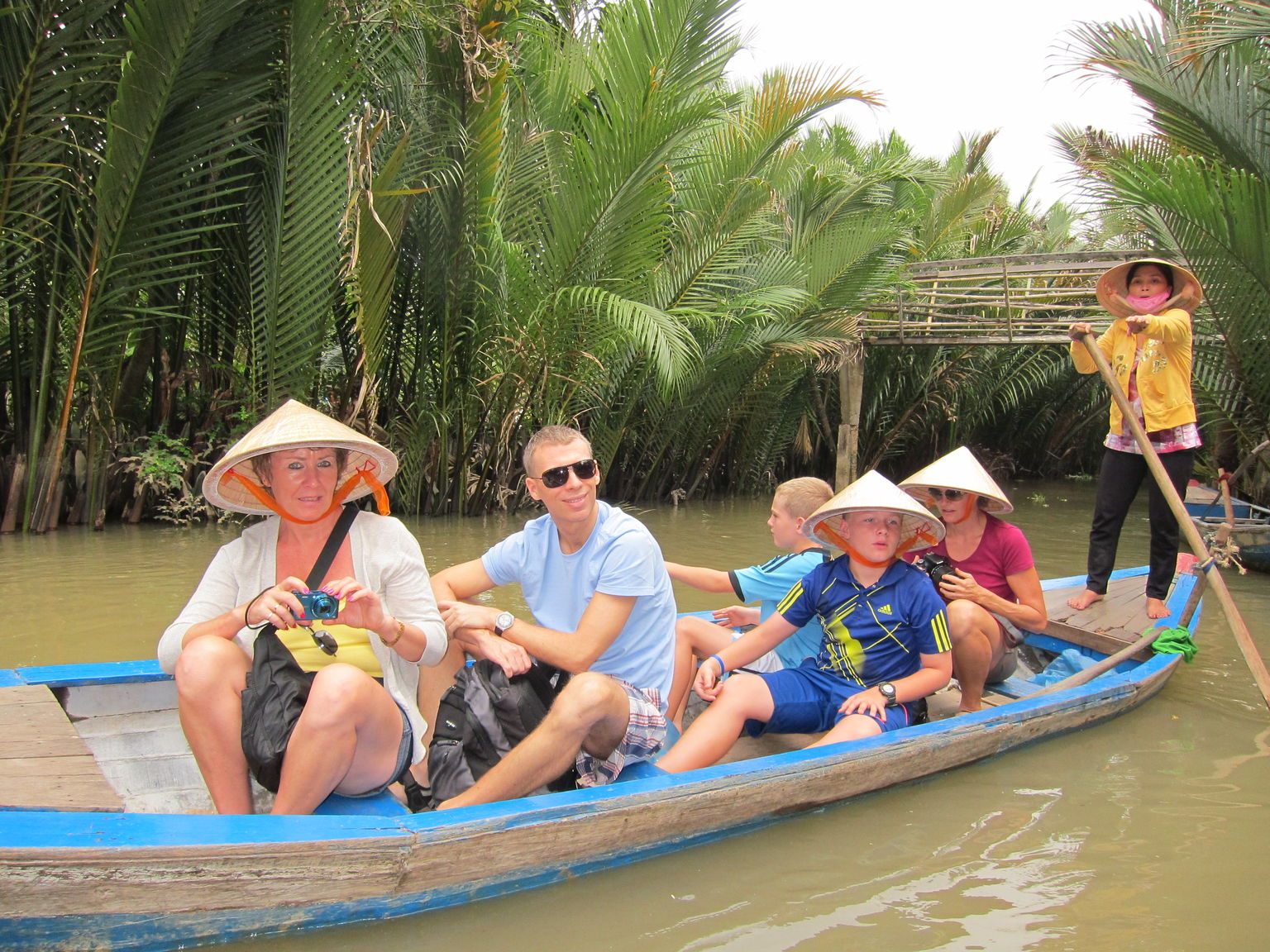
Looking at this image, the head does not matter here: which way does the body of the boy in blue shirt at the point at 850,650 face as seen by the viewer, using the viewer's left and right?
facing the viewer and to the left of the viewer

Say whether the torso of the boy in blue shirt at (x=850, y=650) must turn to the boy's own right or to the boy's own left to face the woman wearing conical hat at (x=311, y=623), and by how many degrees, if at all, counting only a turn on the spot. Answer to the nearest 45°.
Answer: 0° — they already face them

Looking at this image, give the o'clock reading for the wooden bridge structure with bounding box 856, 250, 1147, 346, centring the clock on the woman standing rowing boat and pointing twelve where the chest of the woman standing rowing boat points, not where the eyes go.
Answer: The wooden bridge structure is roughly at 4 o'clock from the woman standing rowing boat.

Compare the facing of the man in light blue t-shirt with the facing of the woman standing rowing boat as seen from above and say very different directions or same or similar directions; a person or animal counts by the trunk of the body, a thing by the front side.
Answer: same or similar directions

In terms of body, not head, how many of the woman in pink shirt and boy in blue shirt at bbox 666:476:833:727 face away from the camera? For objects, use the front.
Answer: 0

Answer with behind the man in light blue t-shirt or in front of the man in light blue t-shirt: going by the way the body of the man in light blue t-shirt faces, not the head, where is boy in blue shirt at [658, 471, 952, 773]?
behind

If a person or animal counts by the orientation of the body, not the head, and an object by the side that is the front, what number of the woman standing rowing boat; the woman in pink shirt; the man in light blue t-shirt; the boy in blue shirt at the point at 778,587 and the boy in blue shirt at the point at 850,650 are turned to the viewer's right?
0

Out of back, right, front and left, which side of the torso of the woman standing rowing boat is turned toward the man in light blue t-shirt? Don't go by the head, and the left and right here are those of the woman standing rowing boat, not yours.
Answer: front

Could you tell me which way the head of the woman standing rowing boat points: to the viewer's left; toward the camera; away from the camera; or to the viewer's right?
toward the camera

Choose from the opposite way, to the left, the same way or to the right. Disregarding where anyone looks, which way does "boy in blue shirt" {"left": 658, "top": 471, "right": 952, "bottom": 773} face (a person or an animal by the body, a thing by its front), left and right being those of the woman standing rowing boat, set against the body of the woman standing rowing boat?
the same way

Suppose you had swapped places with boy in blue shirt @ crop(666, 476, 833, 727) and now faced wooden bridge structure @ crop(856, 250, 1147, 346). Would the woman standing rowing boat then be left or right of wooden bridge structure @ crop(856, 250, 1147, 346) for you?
right

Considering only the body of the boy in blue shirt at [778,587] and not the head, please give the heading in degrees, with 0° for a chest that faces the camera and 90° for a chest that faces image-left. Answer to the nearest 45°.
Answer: approximately 90°

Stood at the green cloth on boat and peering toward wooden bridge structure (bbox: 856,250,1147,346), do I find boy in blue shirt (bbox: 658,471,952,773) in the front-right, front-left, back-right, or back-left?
back-left

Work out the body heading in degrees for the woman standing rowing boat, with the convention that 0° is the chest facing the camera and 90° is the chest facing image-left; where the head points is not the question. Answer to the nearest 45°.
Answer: approximately 45°
